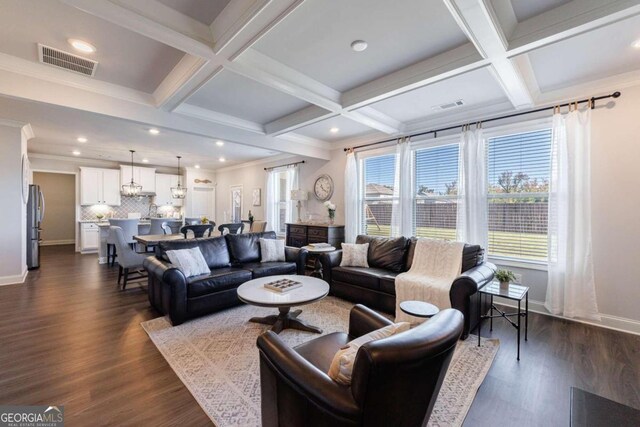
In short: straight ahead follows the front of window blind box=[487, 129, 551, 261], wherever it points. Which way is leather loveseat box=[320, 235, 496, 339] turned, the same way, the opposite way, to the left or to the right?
the same way

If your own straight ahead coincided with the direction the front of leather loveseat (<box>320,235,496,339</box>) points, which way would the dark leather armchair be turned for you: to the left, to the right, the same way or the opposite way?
to the right

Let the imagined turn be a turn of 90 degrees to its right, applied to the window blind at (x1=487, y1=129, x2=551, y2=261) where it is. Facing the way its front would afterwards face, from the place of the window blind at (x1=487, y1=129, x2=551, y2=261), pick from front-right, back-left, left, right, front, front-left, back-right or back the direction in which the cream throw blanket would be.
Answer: left

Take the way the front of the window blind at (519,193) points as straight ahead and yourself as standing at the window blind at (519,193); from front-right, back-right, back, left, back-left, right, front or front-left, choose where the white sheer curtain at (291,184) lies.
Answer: front-right

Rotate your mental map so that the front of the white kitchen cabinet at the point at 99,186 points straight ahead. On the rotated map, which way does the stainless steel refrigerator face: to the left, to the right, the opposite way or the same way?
to the left

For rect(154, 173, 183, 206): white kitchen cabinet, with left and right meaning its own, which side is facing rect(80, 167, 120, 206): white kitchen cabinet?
right

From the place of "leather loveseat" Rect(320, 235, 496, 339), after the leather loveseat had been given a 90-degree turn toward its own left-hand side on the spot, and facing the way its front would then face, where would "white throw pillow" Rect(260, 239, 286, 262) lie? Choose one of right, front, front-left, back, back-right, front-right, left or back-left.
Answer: back-right

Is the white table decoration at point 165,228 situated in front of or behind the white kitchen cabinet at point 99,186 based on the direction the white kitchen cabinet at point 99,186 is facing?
in front

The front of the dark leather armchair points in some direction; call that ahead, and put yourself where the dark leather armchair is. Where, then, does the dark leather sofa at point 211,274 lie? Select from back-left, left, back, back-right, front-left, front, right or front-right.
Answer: front

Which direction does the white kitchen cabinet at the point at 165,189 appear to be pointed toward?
toward the camera

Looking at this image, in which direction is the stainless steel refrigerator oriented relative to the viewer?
to the viewer's right

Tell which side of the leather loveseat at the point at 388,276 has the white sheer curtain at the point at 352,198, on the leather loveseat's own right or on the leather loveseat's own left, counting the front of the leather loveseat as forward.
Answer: on the leather loveseat's own right

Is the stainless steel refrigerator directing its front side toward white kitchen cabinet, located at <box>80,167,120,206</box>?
no

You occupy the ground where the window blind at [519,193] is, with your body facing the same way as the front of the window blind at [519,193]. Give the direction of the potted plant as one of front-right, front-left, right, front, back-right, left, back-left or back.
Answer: front-left

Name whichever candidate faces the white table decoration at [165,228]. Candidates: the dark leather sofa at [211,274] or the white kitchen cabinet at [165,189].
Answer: the white kitchen cabinet

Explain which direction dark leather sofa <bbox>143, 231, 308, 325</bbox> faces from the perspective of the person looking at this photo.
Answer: facing the viewer and to the right of the viewer

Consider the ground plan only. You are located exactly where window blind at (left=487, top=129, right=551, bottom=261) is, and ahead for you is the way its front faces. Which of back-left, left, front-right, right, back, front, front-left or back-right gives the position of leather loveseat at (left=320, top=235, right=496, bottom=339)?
front

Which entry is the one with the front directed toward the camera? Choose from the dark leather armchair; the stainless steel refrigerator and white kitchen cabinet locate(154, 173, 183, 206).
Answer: the white kitchen cabinet

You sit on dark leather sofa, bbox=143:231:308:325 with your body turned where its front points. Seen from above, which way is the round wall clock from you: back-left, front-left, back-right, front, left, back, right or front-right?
left

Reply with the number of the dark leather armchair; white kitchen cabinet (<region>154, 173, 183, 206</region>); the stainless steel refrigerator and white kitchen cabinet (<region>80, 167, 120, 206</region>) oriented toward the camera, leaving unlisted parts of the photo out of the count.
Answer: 2
